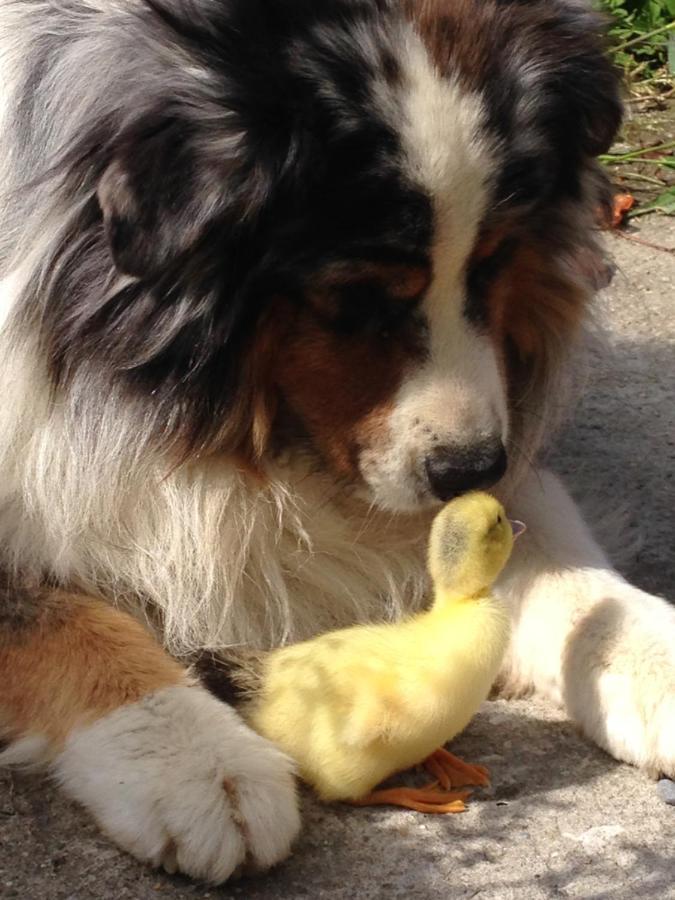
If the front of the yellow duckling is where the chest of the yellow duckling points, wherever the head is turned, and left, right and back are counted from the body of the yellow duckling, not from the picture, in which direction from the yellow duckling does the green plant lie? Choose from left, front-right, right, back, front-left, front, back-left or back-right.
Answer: left

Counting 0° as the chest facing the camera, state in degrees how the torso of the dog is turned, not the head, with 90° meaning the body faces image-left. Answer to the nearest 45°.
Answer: approximately 315°

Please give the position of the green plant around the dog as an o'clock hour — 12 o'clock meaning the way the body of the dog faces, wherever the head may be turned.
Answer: The green plant is roughly at 8 o'clock from the dog.

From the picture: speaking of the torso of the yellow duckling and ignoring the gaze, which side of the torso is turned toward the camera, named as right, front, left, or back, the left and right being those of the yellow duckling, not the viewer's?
right
